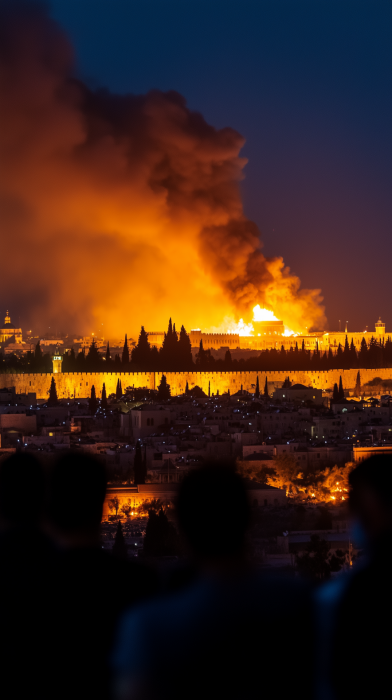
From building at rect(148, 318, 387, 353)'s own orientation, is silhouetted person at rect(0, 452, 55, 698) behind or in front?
in front

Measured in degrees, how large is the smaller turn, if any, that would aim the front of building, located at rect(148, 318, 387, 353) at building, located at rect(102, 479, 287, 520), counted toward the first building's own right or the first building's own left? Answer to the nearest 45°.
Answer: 0° — it already faces it

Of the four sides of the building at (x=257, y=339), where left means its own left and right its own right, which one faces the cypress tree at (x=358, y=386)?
front

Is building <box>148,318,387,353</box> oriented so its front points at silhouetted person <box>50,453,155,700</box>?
yes

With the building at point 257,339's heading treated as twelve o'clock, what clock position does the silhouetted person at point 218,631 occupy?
The silhouetted person is roughly at 12 o'clock from the building.

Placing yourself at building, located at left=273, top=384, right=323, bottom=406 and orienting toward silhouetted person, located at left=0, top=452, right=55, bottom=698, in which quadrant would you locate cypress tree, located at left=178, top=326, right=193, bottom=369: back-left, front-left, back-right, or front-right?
back-right

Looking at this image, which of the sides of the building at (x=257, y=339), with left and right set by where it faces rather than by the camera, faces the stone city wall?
front

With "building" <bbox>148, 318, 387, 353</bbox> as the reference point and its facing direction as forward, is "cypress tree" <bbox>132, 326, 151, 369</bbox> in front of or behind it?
in front

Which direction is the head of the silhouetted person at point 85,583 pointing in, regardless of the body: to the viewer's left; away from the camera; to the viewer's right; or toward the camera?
away from the camera

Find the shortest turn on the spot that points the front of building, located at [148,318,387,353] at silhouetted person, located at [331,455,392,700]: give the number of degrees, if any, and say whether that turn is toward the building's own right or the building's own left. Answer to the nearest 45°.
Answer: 0° — it already faces them

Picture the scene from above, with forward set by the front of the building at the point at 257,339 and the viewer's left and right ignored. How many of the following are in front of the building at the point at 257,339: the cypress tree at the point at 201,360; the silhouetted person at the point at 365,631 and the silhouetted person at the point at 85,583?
3

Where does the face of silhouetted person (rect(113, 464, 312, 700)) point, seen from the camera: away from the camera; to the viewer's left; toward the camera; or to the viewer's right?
away from the camera

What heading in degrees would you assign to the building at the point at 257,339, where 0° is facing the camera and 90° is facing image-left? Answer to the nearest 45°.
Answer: approximately 0°
